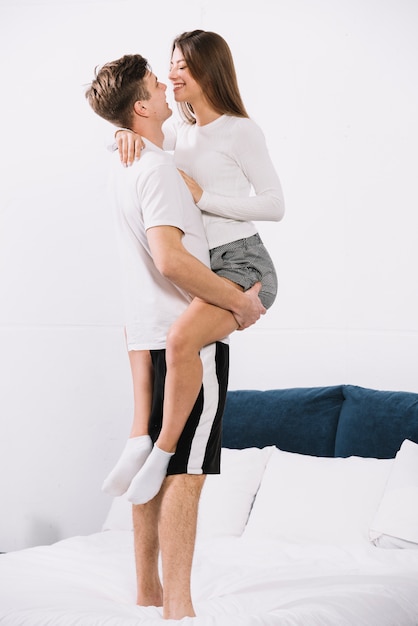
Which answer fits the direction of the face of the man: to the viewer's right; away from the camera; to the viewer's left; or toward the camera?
to the viewer's right

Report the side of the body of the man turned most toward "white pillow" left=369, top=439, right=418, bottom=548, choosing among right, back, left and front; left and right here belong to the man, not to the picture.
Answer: front

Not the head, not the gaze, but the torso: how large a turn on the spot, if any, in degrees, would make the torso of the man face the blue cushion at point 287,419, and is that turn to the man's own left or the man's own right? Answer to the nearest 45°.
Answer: approximately 45° to the man's own left

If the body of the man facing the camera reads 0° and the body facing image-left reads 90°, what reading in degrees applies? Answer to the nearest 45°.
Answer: approximately 270°

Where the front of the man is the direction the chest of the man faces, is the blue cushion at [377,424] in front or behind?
in front

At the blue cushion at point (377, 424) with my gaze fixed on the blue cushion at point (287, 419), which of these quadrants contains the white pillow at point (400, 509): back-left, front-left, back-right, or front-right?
back-left
